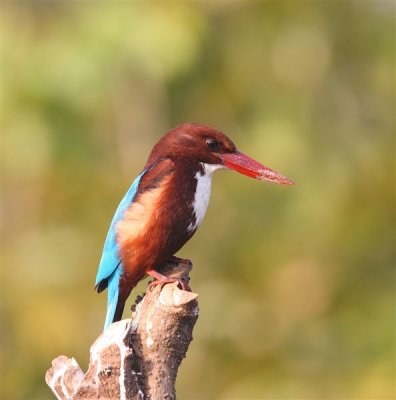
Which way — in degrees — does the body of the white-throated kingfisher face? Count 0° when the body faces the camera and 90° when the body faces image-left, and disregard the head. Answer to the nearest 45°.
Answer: approximately 270°
